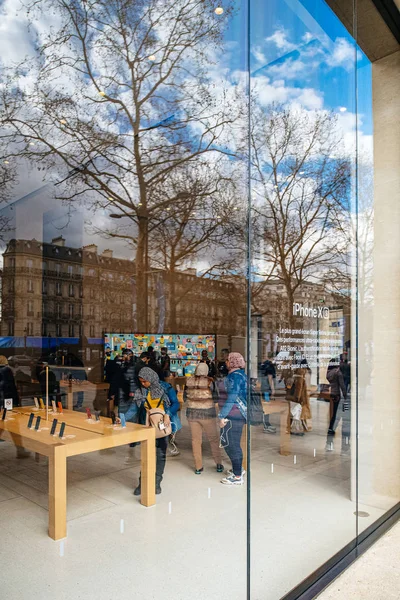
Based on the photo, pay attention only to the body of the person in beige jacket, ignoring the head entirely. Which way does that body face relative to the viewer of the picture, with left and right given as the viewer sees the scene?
facing away from the viewer

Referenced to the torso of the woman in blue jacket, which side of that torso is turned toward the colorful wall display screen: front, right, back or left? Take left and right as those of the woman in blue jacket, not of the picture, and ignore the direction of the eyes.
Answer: right

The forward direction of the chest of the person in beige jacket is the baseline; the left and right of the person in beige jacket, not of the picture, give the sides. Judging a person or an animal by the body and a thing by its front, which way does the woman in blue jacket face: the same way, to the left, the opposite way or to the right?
to the left

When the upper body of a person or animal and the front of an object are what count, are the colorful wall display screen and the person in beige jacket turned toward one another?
yes

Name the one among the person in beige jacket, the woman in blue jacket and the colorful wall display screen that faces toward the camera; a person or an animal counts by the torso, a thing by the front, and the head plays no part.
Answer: the colorful wall display screen

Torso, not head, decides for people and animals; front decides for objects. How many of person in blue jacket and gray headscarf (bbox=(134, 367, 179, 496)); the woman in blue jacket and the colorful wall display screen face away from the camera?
0

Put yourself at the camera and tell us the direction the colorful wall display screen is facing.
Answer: facing the viewer

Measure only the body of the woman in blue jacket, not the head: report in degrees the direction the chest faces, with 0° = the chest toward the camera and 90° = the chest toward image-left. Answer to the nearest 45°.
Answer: approximately 90°

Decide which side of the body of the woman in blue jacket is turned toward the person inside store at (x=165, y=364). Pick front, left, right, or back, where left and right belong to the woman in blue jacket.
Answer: right
